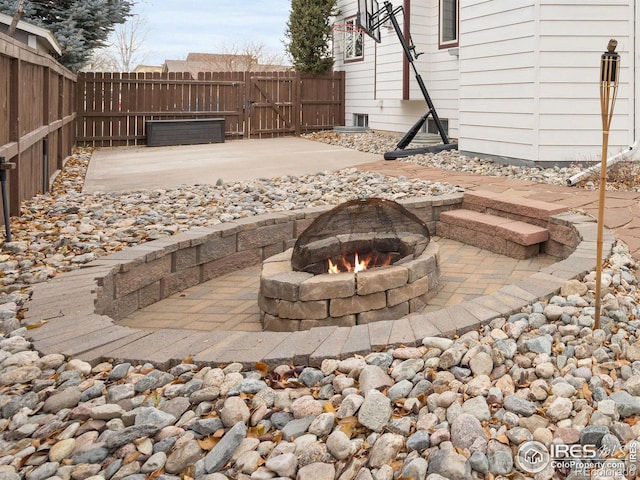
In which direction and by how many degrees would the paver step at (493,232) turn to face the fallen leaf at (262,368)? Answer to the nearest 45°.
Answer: approximately 45° to its left

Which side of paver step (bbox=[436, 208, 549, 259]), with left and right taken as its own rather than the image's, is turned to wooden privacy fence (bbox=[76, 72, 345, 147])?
right

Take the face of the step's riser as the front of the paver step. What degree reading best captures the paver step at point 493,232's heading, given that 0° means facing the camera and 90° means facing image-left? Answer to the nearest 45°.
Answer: approximately 45°
